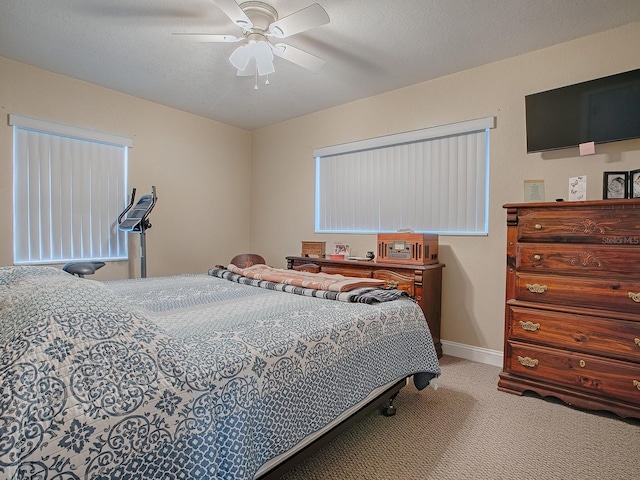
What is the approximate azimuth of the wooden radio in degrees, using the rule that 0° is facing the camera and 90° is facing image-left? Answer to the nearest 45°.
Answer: approximately 45°

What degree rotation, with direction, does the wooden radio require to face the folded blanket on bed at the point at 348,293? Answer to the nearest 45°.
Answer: approximately 45° to its right

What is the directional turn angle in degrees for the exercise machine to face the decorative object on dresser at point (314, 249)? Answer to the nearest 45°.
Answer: approximately 45° to its right

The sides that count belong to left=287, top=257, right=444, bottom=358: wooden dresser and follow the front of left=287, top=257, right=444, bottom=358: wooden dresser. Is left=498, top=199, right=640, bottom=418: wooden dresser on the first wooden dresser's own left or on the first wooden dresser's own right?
on the first wooden dresser's own left

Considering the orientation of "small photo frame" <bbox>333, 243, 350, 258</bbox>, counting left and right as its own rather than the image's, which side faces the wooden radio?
left

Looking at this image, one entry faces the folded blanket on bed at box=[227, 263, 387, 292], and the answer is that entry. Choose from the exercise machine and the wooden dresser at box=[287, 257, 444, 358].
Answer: the wooden dresser
